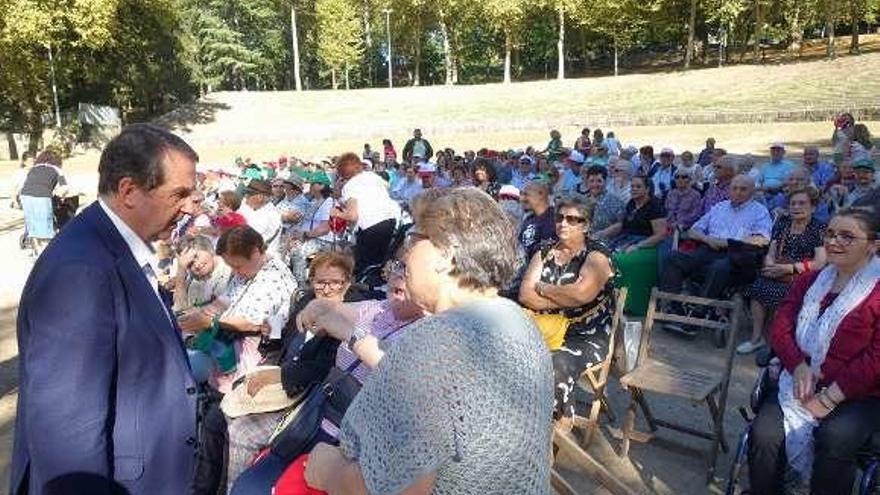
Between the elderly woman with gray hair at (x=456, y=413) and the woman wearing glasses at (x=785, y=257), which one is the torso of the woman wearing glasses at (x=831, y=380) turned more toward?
the elderly woman with gray hair

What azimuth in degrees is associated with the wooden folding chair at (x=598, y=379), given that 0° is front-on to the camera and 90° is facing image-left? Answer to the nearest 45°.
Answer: approximately 45°

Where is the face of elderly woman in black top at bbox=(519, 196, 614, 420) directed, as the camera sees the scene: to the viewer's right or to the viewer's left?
to the viewer's left

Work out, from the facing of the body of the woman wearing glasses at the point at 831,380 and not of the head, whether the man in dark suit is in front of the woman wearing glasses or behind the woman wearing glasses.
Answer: in front

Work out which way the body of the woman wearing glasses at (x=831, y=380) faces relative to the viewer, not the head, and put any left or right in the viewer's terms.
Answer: facing the viewer and to the left of the viewer

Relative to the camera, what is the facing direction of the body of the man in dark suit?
to the viewer's right

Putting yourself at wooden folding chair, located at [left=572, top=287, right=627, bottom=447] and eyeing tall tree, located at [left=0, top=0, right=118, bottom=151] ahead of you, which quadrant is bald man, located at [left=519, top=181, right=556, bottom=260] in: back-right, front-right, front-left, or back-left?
front-right

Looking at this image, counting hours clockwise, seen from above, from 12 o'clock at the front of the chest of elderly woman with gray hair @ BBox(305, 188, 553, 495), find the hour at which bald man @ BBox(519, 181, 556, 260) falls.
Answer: The bald man is roughly at 2 o'clock from the elderly woman with gray hair.

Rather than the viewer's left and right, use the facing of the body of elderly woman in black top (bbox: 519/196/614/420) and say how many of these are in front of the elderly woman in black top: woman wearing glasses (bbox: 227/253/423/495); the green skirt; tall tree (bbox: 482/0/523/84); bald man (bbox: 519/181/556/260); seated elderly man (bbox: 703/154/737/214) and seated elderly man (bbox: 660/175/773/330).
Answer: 1

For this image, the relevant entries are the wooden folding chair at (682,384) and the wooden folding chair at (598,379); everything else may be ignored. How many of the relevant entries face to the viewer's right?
0

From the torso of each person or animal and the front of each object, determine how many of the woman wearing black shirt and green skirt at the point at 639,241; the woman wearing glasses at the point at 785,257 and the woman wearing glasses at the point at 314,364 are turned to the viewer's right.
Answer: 0

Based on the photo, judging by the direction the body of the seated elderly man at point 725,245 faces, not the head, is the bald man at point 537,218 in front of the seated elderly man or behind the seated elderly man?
in front

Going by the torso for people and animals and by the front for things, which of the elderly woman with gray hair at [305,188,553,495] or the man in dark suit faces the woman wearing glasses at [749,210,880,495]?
the man in dark suit

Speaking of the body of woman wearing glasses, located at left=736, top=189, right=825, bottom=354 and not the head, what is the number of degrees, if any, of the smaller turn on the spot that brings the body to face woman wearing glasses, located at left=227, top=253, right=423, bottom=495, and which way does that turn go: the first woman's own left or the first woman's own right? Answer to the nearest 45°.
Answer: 0° — they already face them

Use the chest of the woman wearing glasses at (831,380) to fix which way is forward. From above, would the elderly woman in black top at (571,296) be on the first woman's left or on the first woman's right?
on the first woman's right
